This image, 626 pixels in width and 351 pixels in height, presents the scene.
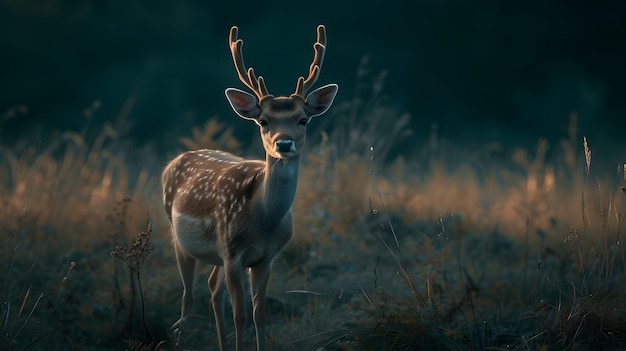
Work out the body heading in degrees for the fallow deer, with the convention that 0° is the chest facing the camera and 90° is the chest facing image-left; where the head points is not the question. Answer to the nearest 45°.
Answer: approximately 315°
